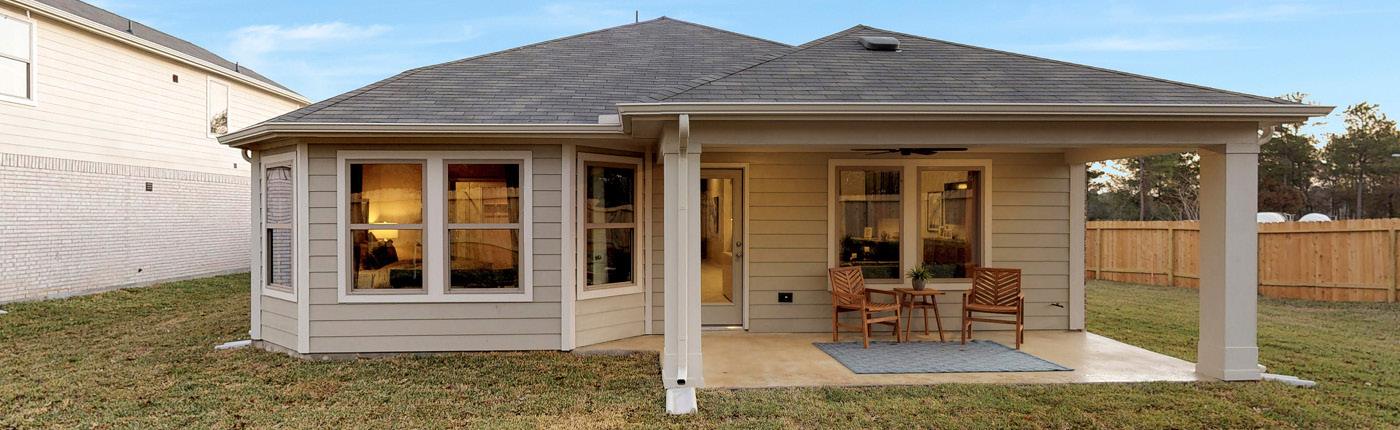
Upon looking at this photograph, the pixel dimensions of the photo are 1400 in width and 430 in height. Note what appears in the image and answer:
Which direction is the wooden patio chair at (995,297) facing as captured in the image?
toward the camera

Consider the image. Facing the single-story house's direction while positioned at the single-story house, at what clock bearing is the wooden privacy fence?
The wooden privacy fence is roughly at 2 o'clock from the single-story house.

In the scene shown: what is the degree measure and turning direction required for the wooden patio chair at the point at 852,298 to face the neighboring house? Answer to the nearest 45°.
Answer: approximately 135° to its right

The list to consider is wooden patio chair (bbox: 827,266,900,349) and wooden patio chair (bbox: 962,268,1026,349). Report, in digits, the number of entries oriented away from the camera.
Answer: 0

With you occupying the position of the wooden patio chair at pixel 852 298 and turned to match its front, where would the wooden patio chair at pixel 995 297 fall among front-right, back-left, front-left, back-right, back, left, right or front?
front-left

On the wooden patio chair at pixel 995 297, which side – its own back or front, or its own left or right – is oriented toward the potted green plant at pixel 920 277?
right

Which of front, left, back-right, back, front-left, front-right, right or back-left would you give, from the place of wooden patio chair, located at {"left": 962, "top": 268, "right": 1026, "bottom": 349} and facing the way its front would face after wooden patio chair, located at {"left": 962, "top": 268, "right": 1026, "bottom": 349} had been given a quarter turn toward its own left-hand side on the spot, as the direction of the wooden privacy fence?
front-left

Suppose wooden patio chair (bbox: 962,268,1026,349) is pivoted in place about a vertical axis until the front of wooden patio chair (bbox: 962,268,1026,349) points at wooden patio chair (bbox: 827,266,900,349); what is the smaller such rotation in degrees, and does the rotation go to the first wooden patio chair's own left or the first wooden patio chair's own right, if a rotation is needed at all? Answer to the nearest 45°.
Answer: approximately 90° to the first wooden patio chair's own right

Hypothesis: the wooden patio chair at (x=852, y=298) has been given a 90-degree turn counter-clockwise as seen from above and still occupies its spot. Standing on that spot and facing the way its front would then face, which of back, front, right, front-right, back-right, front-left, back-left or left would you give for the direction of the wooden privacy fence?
front

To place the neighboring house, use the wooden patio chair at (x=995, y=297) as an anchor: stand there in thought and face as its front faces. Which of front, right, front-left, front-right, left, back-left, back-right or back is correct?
right

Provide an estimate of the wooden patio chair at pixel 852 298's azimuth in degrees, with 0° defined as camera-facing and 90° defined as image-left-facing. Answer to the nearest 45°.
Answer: approximately 315°

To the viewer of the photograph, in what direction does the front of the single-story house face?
facing away from the viewer

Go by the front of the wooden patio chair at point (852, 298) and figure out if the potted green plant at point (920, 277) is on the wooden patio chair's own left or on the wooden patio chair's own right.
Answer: on the wooden patio chair's own left
